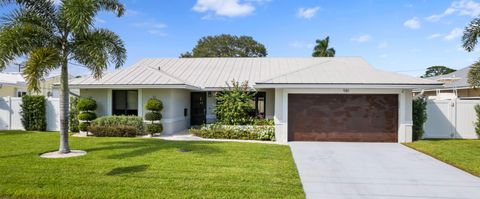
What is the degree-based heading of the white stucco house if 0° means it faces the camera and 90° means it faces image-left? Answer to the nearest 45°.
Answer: approximately 0°

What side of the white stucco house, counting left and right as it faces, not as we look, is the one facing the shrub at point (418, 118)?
left

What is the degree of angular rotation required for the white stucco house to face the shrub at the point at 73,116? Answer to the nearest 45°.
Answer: approximately 90° to its right

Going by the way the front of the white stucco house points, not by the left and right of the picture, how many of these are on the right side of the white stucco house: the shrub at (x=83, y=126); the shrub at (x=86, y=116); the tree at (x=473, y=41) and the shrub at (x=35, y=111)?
3

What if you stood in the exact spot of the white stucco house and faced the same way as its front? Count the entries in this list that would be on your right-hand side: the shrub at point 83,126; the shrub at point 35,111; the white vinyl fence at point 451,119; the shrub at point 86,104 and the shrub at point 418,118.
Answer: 3

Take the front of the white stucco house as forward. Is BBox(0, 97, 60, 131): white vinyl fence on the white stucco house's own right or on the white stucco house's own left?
on the white stucco house's own right

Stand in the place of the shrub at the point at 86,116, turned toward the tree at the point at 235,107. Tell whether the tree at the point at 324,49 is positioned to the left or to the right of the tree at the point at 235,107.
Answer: left

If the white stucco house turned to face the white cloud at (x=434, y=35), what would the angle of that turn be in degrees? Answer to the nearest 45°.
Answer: approximately 135° to its left

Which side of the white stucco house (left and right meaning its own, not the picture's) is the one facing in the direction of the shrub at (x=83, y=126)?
right

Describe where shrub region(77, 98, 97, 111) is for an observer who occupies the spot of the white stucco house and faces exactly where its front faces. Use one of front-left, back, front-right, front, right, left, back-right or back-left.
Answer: right

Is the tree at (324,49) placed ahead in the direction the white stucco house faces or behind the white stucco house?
behind
